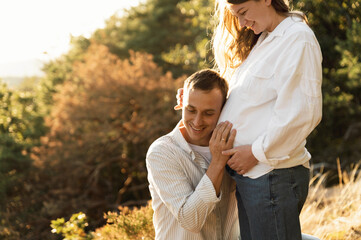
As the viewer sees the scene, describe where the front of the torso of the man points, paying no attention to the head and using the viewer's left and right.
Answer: facing the viewer and to the right of the viewer
